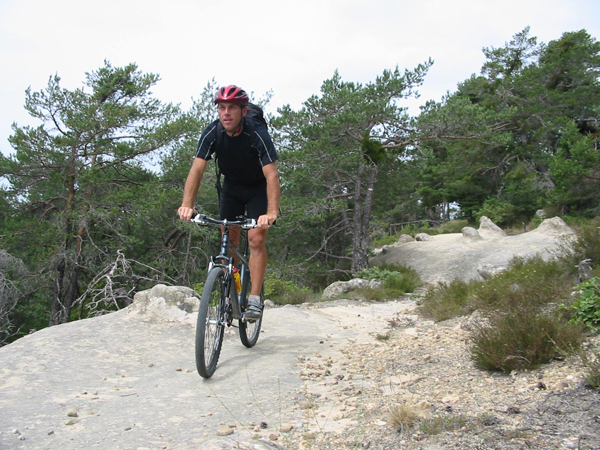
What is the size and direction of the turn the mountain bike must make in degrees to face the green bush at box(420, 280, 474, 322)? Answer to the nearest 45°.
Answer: approximately 135° to its left

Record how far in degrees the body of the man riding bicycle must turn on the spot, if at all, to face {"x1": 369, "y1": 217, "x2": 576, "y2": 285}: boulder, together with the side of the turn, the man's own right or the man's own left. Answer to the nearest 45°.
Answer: approximately 135° to the man's own left

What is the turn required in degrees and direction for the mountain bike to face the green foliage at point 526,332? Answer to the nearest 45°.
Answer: approximately 45° to its left

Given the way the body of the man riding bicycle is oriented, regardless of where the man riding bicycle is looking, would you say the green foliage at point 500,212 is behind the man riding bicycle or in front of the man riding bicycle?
behind

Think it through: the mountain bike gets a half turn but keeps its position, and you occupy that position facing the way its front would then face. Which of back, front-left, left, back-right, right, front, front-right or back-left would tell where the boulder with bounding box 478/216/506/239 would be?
front-right

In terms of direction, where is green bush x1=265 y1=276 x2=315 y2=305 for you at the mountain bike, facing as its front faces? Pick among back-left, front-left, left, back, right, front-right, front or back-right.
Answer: back

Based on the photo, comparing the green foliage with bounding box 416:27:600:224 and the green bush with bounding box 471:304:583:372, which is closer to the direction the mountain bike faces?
the green bush

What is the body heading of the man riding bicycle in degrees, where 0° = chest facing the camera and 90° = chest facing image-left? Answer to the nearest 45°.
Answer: approximately 0°

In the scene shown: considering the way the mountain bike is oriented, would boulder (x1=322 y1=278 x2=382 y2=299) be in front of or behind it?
behind

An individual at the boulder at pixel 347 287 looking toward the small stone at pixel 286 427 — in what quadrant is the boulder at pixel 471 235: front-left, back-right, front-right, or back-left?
back-left

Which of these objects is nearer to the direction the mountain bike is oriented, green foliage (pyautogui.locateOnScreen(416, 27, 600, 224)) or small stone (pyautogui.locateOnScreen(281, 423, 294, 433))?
the small stone

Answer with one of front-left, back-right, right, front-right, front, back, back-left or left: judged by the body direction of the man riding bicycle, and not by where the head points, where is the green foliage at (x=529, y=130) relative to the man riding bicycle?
back-left

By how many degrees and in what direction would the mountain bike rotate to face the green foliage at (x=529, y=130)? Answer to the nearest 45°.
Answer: approximately 135° to its left

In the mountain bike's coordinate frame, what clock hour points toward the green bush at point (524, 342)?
The green bush is roughly at 10 o'clock from the mountain bike.
